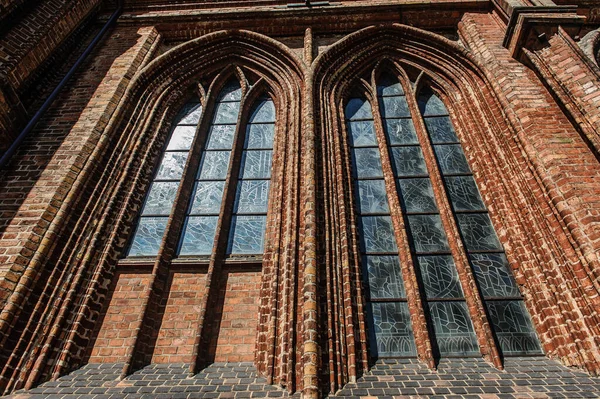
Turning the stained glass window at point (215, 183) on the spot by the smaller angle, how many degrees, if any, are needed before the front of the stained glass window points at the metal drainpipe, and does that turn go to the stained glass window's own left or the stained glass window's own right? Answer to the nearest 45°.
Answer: approximately 90° to the stained glass window's own right

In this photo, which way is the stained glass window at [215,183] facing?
toward the camera
